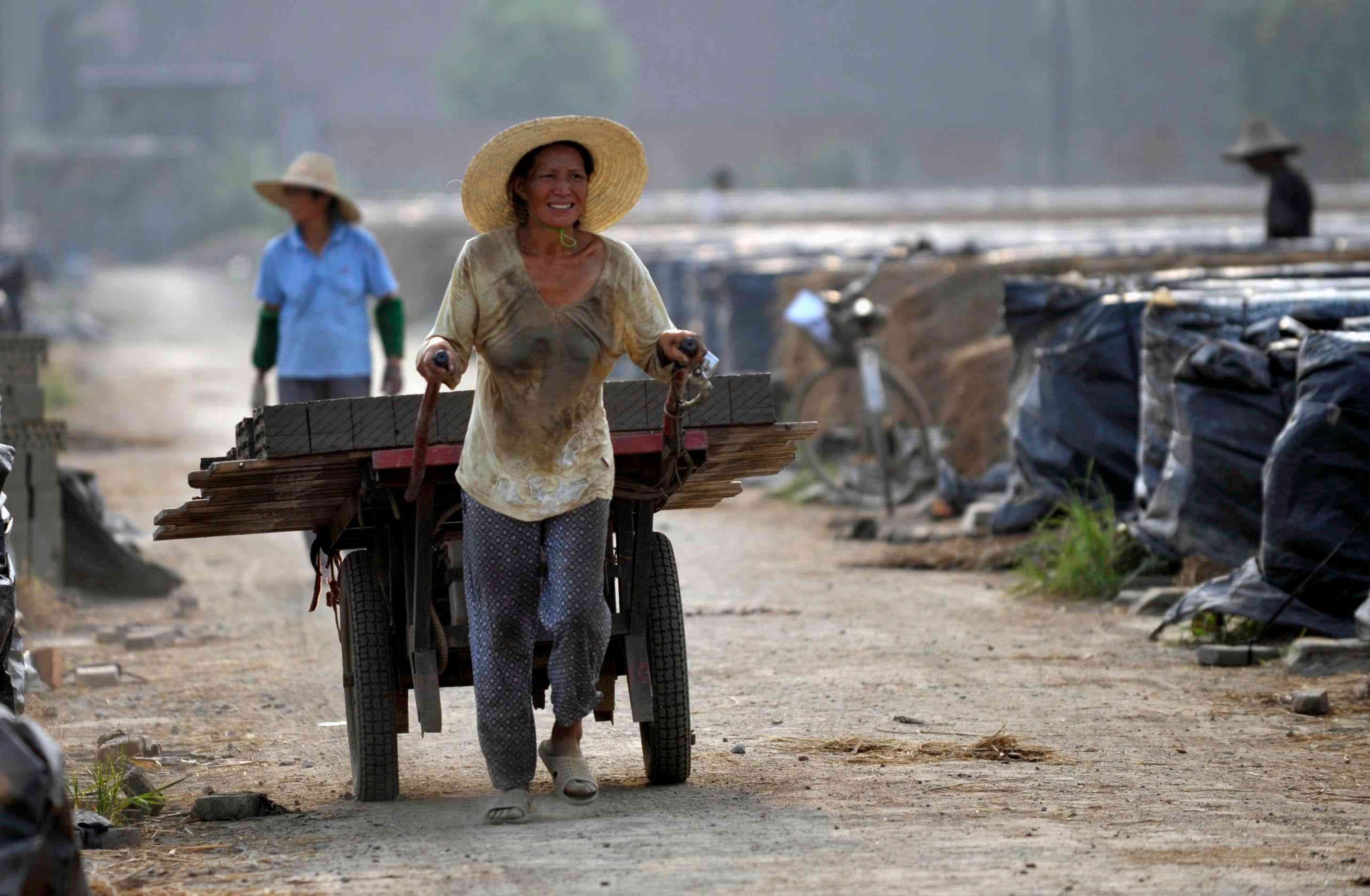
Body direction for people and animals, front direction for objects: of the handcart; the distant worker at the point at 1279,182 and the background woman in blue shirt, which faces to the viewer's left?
the distant worker

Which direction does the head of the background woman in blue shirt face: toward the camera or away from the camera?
toward the camera

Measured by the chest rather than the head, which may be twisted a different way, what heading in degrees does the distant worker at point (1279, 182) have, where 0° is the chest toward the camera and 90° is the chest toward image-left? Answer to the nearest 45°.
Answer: approximately 90°

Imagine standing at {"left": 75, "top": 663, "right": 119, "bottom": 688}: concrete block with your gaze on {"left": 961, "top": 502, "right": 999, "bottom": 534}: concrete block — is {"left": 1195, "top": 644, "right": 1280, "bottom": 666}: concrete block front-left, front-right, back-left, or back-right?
front-right

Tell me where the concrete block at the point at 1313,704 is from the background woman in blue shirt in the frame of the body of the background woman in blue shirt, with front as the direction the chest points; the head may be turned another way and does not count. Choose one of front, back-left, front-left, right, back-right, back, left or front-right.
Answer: front-left

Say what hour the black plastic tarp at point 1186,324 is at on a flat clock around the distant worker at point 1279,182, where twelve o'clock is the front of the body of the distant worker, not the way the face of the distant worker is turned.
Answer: The black plastic tarp is roughly at 9 o'clock from the distant worker.

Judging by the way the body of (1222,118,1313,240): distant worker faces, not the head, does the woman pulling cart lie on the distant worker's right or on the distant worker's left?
on the distant worker's left

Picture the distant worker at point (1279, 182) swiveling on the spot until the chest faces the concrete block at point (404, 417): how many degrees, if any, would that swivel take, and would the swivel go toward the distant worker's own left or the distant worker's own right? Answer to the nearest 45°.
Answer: approximately 90° to the distant worker's own left

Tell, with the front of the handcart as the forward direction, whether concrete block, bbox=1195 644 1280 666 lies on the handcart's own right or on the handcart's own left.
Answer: on the handcart's own left

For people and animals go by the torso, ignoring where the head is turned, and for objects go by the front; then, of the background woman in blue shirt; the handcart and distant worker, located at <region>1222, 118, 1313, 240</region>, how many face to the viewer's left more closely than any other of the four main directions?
1

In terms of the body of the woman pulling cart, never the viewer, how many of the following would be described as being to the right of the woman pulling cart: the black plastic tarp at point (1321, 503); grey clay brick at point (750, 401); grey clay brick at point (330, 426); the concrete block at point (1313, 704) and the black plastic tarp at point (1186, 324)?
1

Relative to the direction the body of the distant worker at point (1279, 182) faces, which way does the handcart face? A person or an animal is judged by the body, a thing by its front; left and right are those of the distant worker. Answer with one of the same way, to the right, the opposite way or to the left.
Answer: to the left

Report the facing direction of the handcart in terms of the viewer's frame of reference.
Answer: facing the viewer

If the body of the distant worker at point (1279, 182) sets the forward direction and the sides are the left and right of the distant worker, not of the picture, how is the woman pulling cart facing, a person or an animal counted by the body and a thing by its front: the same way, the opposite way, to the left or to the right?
to the left

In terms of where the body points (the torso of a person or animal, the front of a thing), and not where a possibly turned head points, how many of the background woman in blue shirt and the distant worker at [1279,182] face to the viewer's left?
1
